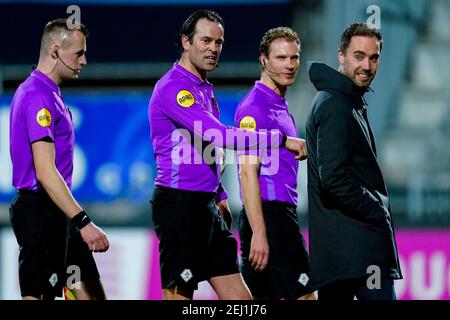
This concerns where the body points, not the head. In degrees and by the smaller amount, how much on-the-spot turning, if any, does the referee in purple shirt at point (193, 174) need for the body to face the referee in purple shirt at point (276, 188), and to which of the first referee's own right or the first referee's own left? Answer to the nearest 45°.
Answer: approximately 45° to the first referee's own left

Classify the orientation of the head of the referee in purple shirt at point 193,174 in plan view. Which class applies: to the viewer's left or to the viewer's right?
to the viewer's right

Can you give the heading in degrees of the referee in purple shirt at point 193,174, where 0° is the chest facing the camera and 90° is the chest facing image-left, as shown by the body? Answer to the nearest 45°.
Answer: approximately 270°
